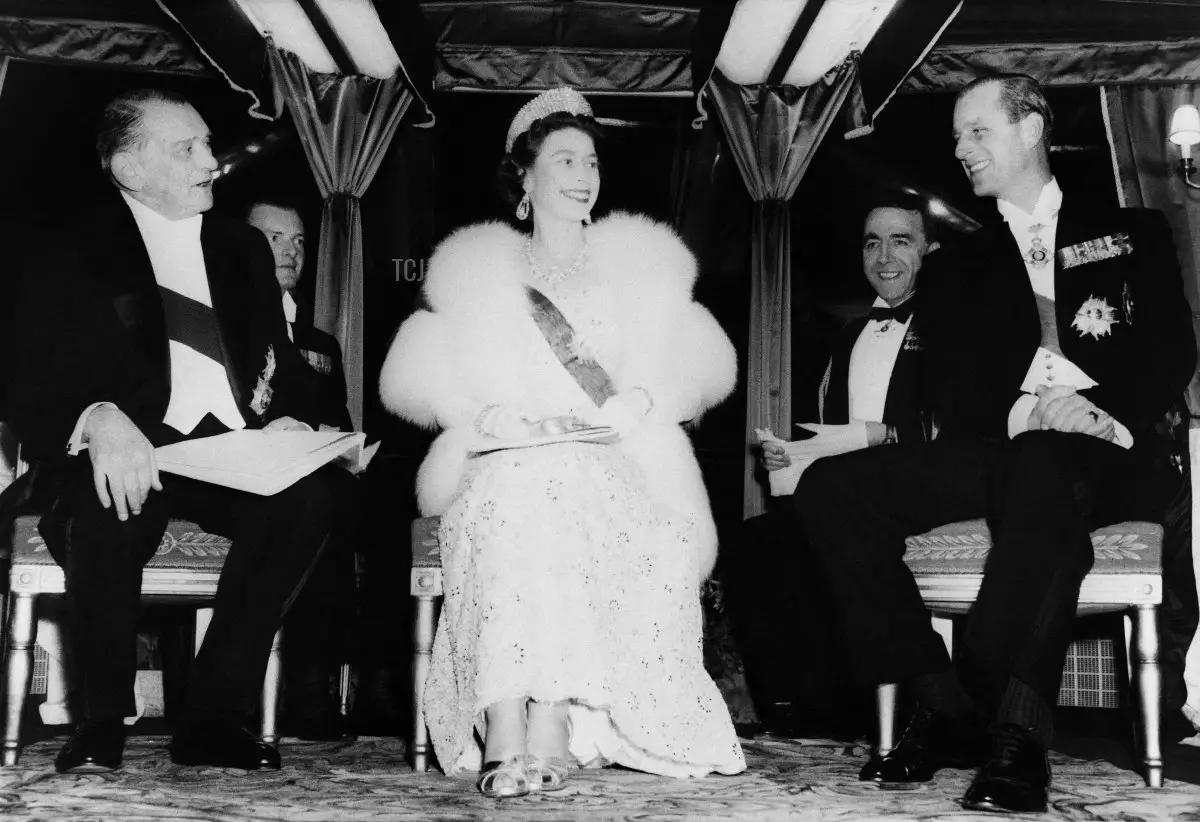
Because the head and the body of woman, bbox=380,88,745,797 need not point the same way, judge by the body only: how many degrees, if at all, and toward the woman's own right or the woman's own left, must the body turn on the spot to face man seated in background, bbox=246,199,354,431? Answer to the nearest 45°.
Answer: approximately 135° to the woman's own right

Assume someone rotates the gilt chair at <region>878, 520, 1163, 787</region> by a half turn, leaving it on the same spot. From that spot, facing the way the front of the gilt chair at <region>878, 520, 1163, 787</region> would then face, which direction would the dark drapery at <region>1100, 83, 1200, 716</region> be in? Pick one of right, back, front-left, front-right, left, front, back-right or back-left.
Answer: front

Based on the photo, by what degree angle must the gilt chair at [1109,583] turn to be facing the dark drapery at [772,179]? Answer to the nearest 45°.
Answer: approximately 135° to its right

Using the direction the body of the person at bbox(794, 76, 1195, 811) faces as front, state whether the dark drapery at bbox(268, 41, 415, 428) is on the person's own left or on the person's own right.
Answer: on the person's own right

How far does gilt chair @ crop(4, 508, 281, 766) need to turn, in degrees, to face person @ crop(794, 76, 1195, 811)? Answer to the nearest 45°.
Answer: approximately 90° to its left

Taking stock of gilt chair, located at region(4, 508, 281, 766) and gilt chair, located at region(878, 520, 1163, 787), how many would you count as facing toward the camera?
2

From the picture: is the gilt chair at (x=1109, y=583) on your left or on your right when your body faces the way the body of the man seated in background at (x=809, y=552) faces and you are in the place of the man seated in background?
on your left

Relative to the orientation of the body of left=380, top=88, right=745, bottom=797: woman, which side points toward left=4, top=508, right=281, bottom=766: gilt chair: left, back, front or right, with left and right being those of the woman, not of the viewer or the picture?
right

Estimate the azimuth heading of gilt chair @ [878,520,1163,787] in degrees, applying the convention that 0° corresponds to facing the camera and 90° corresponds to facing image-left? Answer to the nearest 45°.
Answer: approximately 0°

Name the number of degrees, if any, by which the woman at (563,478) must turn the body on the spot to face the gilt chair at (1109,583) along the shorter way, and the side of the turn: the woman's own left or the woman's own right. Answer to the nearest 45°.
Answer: approximately 90° to the woman's own left
